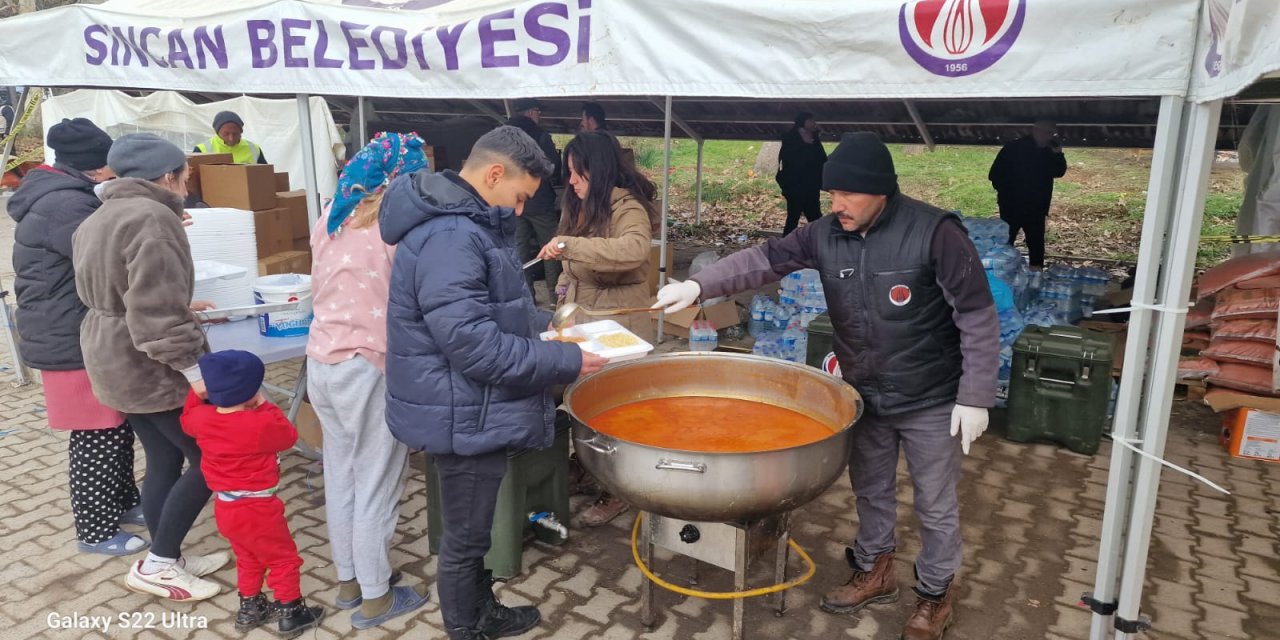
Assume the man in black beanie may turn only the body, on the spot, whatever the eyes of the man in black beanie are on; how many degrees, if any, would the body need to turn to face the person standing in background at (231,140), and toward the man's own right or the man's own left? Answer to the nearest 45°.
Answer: approximately 90° to the man's own right

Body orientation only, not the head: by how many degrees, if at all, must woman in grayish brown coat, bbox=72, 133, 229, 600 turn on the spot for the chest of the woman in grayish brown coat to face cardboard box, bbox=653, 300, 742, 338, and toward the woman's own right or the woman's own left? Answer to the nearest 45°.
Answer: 0° — they already face it

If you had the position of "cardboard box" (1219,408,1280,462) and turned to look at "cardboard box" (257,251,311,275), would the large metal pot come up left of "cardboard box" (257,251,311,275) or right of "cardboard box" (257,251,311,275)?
left

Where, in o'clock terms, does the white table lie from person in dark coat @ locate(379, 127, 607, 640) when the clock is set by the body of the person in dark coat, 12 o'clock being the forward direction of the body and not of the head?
The white table is roughly at 8 o'clock from the person in dark coat.

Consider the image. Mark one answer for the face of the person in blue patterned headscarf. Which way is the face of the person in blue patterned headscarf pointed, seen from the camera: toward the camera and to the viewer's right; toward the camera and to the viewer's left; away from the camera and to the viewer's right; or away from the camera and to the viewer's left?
away from the camera and to the viewer's right

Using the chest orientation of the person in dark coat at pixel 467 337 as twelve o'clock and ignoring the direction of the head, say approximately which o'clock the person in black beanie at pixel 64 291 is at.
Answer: The person in black beanie is roughly at 7 o'clock from the person in dark coat.

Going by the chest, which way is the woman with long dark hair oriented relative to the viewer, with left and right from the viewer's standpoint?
facing to the left of the viewer

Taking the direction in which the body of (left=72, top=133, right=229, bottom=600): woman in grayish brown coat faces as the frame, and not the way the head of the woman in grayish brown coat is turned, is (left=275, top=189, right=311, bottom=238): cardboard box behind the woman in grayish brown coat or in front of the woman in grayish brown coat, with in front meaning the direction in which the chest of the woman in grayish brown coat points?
in front

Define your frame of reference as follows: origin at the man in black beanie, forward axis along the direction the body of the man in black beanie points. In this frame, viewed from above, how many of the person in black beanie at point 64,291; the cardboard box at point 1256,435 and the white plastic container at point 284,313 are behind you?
1

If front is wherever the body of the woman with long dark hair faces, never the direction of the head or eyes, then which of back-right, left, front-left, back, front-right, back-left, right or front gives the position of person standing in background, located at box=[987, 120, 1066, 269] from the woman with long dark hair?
back-right

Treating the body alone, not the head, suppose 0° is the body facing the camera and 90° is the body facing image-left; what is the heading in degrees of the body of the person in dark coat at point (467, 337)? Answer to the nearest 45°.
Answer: approximately 270°

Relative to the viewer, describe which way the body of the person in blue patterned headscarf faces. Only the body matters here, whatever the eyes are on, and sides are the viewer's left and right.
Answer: facing away from the viewer and to the right of the viewer

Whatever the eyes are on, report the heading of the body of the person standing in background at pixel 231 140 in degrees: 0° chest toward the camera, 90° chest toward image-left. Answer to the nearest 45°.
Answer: approximately 0°

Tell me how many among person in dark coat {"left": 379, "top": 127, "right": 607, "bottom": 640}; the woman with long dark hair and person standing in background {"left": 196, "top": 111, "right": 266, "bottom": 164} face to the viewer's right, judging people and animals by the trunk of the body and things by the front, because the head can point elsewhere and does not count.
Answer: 1

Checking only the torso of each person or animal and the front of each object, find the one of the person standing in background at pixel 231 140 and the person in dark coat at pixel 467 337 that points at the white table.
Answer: the person standing in background
